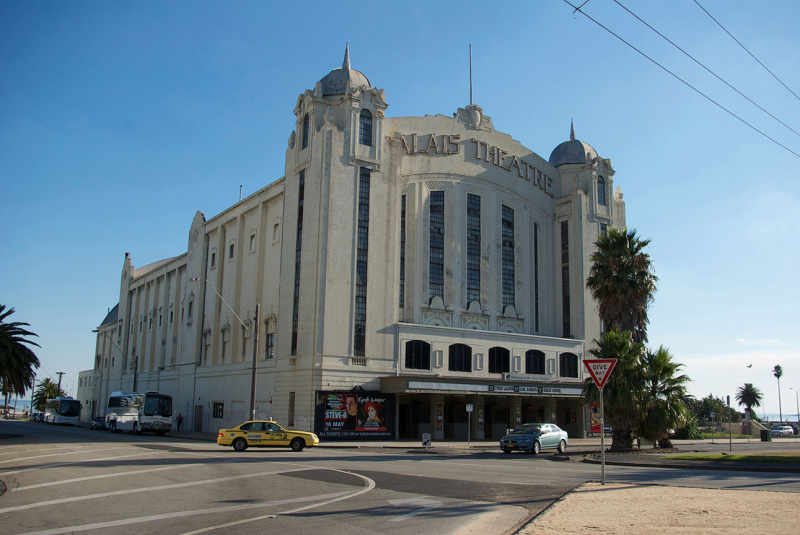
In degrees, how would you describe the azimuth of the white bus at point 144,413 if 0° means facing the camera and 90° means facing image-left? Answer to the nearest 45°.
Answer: approximately 315°

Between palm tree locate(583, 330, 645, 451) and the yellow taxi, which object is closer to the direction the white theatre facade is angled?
the palm tree

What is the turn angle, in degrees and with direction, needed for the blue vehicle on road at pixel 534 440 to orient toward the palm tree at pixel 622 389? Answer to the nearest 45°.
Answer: approximately 135° to its left

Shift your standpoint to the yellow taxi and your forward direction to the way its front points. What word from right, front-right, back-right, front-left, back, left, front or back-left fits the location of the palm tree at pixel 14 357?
back-left

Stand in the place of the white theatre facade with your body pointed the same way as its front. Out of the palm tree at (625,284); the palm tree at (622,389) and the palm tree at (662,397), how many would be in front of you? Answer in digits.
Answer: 3

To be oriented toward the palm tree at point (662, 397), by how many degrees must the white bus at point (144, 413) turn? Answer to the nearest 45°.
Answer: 0° — it already faces it

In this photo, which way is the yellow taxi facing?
to the viewer's right

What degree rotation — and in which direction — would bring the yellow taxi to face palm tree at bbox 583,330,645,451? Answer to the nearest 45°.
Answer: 0° — it already faces it

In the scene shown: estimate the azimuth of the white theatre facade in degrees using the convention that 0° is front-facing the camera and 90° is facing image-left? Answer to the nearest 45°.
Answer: approximately 315°

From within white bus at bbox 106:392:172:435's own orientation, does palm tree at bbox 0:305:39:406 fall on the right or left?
on its right

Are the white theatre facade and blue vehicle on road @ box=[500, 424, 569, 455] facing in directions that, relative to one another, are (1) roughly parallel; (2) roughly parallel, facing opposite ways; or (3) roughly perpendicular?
roughly perpendicular

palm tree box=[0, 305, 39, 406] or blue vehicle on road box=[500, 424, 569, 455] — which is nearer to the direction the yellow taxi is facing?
the blue vehicle on road
